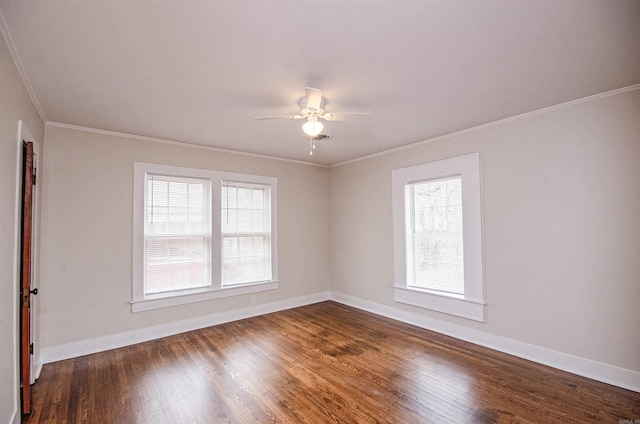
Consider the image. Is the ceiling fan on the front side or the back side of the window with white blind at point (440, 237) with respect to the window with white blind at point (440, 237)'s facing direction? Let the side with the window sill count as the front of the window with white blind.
on the front side

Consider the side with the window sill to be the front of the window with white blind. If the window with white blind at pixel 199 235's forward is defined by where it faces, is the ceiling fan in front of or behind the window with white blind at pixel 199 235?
in front

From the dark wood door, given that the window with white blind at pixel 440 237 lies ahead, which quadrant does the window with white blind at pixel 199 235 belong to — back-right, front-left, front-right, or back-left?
front-left

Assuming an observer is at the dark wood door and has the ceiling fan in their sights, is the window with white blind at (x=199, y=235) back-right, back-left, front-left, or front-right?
front-left

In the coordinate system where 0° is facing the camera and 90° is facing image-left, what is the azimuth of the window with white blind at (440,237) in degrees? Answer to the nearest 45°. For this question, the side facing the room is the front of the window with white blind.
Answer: approximately 45°

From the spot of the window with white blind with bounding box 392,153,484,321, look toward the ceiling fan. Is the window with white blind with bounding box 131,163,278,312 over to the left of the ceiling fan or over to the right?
right

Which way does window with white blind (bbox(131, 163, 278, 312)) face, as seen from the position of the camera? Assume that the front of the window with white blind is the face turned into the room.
facing the viewer and to the right of the viewer

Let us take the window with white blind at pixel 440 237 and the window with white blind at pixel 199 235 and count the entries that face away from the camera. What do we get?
0

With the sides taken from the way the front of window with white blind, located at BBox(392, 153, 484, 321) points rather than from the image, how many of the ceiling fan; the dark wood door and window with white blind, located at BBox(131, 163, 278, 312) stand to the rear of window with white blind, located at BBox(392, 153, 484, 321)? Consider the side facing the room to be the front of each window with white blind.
0

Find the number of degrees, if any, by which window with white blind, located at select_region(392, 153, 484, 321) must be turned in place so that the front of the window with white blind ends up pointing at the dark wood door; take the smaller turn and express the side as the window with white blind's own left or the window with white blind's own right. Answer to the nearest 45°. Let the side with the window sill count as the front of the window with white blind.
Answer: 0° — it already faces it

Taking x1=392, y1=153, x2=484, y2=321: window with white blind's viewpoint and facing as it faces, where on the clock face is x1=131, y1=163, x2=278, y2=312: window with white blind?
x1=131, y1=163, x2=278, y2=312: window with white blind is roughly at 1 o'clock from x1=392, y1=153, x2=484, y2=321: window with white blind.
